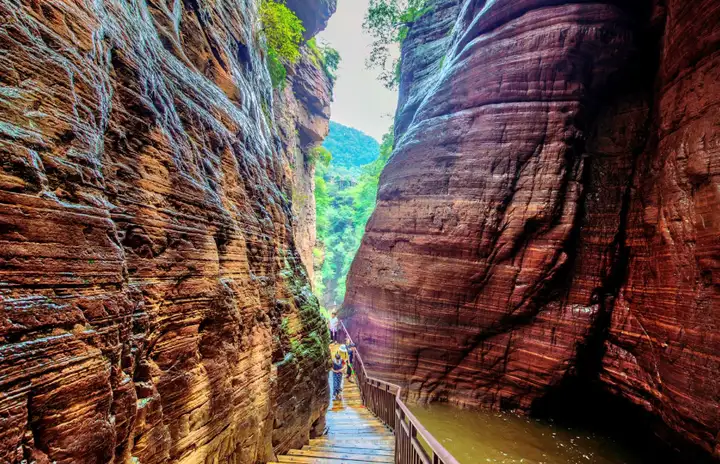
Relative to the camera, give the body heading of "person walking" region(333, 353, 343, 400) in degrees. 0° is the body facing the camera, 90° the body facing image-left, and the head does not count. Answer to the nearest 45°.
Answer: approximately 0°
